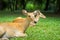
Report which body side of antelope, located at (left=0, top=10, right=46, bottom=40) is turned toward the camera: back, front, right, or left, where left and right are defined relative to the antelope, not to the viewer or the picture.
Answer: right
